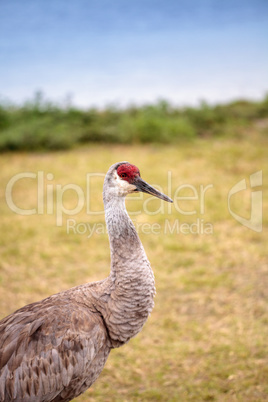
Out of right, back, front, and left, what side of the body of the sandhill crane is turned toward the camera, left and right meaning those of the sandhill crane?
right
